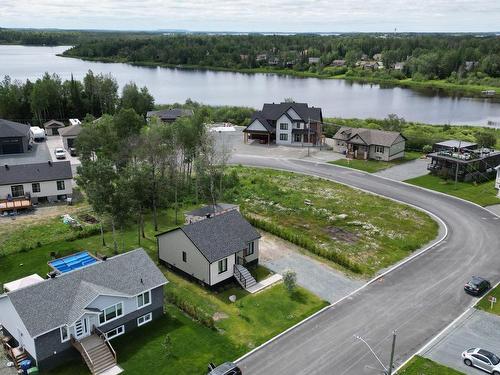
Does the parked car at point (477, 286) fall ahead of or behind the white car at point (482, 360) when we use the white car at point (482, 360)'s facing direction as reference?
behind

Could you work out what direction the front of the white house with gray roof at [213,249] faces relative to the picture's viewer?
facing the viewer and to the right of the viewer

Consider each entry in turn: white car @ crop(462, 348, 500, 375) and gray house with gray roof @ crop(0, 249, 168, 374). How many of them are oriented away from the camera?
0

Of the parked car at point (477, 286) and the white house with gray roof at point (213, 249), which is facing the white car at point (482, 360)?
the white house with gray roof

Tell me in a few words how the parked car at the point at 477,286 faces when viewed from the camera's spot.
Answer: facing away from the viewer and to the right of the viewer

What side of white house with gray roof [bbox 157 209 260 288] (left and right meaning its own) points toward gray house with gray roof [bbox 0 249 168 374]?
right

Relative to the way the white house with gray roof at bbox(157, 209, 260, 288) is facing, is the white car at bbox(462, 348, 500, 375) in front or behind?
in front

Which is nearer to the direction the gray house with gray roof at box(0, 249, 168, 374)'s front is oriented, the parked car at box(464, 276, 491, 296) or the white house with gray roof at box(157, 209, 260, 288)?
the parked car

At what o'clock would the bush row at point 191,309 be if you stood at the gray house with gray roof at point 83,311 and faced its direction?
The bush row is roughly at 10 o'clock from the gray house with gray roof.

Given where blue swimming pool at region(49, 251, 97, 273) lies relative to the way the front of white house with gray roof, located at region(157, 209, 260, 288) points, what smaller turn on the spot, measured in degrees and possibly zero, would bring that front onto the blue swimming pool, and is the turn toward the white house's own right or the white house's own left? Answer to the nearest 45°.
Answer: approximately 135° to the white house's own right

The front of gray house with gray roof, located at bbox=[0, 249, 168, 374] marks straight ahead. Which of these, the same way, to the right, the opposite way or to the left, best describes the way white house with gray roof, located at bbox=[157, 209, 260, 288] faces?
the same way

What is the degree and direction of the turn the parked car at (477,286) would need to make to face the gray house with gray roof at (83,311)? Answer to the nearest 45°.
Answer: approximately 180°

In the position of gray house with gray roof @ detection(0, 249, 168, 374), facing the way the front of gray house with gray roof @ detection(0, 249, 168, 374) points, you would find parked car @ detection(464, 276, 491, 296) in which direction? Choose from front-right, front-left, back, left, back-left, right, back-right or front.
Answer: front-left

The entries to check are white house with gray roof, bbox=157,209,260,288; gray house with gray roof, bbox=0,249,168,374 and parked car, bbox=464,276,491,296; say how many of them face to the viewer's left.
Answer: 0

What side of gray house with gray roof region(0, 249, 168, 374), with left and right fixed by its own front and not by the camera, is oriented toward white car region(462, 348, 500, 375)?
front

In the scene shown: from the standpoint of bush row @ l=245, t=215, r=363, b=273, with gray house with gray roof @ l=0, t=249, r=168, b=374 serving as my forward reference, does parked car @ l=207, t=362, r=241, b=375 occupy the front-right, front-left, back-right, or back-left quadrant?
front-left
